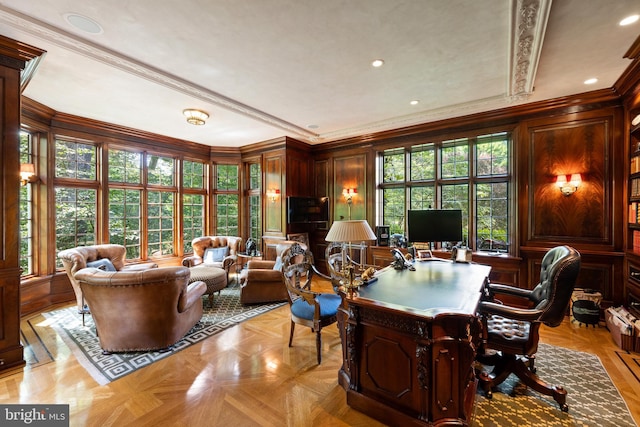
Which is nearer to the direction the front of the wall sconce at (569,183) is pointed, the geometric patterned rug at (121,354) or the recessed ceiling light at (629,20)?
the recessed ceiling light

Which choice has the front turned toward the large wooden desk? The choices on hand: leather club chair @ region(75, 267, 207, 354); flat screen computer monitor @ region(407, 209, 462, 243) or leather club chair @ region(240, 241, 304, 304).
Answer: the flat screen computer monitor

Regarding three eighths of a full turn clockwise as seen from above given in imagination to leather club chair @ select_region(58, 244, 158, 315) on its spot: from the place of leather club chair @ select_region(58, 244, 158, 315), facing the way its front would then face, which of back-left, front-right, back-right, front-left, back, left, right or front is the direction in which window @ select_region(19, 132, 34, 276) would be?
front-right

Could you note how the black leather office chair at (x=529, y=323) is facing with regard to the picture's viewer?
facing to the left of the viewer

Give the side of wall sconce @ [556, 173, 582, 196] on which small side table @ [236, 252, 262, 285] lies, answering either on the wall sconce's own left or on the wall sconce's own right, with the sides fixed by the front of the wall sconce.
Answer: on the wall sconce's own right

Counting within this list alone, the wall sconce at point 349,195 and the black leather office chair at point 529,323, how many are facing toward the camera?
1

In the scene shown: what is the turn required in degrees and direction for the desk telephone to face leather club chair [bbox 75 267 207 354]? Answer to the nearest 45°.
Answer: approximately 180°

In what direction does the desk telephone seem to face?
to the viewer's right
